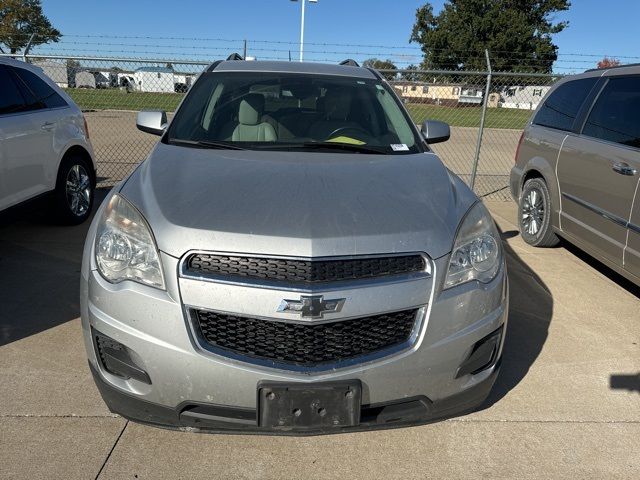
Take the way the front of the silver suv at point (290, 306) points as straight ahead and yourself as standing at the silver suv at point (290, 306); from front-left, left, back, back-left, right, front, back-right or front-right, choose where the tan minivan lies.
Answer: back-left

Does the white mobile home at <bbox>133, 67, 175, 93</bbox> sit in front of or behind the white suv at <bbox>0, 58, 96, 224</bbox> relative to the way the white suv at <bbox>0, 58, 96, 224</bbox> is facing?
behind

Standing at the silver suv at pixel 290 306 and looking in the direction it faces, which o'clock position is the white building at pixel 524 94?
The white building is roughly at 7 o'clock from the silver suv.

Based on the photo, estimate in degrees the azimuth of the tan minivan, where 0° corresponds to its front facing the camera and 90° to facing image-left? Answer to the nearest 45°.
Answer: approximately 315°

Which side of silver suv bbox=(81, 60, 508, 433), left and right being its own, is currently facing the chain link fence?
back

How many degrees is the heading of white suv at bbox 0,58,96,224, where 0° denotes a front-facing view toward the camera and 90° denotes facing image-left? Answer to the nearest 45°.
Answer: approximately 45°

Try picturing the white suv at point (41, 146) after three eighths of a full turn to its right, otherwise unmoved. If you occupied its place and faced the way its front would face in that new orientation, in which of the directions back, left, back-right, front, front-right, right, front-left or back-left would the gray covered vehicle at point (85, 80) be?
front

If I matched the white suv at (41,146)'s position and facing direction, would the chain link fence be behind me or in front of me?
behind

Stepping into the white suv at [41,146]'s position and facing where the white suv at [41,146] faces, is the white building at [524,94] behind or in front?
behind

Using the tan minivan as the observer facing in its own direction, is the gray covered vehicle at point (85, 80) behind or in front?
behind
